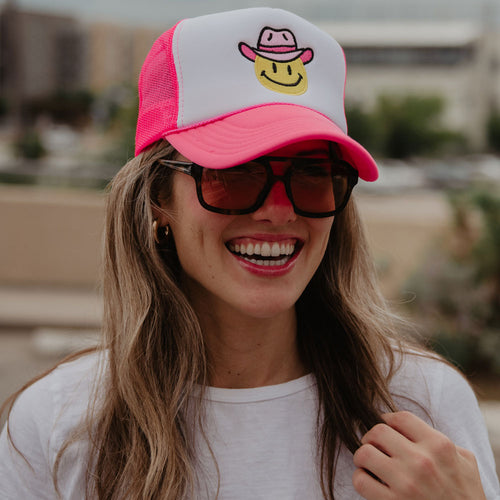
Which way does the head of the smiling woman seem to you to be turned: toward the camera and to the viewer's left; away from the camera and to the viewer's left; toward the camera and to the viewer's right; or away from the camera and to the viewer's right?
toward the camera and to the viewer's right

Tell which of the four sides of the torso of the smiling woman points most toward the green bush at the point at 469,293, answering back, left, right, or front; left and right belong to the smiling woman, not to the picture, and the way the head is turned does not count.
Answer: back

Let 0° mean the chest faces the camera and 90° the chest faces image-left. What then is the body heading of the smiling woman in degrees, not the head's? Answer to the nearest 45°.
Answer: approximately 0°
